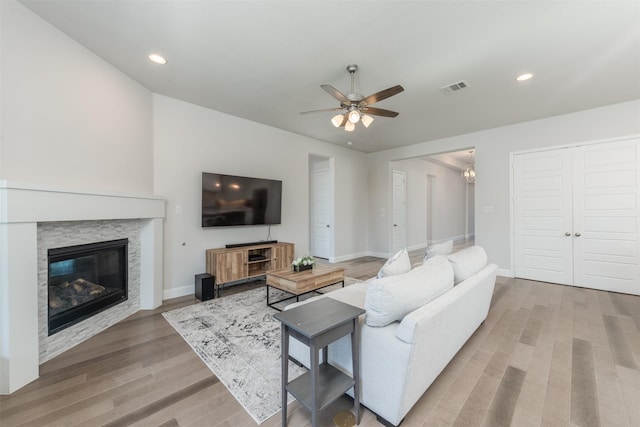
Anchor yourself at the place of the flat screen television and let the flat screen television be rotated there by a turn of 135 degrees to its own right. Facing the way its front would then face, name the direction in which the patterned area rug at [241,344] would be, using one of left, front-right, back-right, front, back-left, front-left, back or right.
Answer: left

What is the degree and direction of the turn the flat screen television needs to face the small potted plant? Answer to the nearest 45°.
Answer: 0° — it already faces it

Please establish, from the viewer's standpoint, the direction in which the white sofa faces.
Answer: facing away from the viewer and to the left of the viewer

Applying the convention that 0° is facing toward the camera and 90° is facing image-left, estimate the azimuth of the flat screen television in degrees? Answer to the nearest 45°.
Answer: approximately 315°

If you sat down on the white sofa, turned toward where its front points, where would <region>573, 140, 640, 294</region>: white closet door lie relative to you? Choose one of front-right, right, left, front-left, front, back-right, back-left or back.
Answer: right
